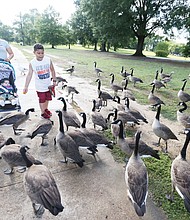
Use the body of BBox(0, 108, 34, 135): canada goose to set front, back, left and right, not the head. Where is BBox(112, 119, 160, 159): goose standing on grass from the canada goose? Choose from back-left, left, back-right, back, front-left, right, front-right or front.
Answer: front-right

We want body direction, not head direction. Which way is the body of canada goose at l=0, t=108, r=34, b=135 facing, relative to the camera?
to the viewer's right

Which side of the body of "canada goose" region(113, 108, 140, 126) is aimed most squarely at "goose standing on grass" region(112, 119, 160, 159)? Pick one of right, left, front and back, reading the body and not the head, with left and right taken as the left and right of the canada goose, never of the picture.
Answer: left

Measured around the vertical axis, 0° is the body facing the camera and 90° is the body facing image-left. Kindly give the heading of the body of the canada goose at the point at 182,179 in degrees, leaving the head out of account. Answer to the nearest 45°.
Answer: approximately 135°

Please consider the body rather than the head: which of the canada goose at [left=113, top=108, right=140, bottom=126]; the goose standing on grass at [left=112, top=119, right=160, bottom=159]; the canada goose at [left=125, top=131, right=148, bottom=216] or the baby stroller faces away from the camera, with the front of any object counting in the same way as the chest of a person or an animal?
the canada goose at [left=125, top=131, right=148, bottom=216]

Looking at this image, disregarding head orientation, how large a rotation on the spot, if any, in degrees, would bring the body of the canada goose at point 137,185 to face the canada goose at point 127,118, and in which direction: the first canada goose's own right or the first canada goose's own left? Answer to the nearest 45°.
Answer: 0° — it already faces it

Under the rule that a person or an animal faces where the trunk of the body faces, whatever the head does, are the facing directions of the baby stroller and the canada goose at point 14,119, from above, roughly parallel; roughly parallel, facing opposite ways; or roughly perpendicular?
roughly perpendicular

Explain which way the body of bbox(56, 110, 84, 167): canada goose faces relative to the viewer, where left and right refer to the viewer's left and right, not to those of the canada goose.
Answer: facing away from the viewer and to the left of the viewer

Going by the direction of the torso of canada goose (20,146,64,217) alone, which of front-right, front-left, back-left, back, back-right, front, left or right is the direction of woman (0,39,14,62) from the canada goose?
front-right

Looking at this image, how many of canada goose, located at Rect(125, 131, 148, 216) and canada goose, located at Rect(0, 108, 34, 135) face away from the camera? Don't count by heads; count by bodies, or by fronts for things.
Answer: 1

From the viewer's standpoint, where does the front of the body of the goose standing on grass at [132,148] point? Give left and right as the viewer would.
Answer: facing to the left of the viewer
